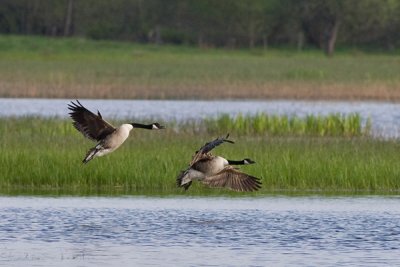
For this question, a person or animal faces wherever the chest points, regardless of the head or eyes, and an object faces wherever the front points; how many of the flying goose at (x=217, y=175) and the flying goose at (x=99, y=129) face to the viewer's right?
2

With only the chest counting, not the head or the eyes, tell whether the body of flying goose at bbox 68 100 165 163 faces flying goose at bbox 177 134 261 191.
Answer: yes

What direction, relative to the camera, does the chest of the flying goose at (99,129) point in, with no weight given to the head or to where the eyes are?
to the viewer's right

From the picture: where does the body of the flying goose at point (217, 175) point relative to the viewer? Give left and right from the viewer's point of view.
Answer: facing to the right of the viewer

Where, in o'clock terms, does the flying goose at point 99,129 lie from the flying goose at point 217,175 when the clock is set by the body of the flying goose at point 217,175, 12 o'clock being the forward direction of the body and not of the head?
the flying goose at point 99,129 is roughly at 6 o'clock from the flying goose at point 217,175.
